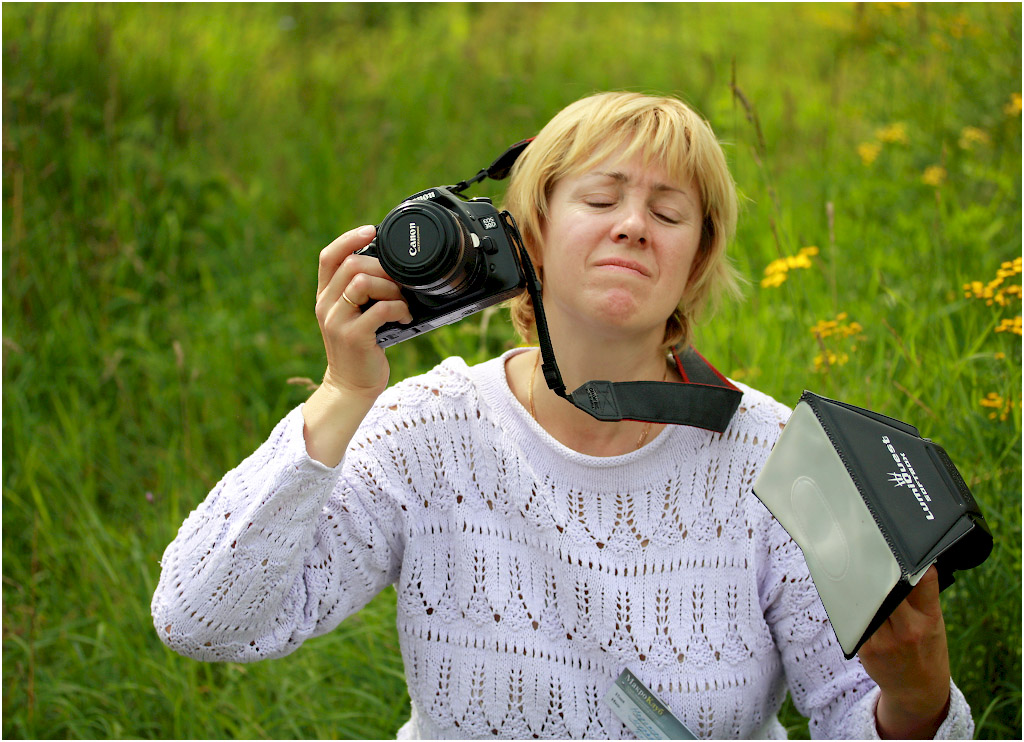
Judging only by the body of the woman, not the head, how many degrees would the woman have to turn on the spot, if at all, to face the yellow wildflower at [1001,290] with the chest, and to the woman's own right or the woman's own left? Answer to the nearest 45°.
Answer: approximately 135° to the woman's own left

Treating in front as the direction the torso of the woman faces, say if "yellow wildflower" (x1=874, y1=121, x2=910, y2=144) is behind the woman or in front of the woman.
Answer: behind

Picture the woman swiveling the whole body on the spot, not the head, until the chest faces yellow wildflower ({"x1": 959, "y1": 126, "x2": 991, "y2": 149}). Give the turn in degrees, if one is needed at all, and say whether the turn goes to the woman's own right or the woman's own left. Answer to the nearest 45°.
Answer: approximately 135° to the woman's own left

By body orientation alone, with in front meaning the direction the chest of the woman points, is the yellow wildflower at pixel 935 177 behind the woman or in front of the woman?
behind

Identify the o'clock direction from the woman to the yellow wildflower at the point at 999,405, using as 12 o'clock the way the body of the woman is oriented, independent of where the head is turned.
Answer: The yellow wildflower is roughly at 8 o'clock from the woman.

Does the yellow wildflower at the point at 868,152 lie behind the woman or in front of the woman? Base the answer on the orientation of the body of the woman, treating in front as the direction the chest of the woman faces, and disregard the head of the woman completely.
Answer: behind
